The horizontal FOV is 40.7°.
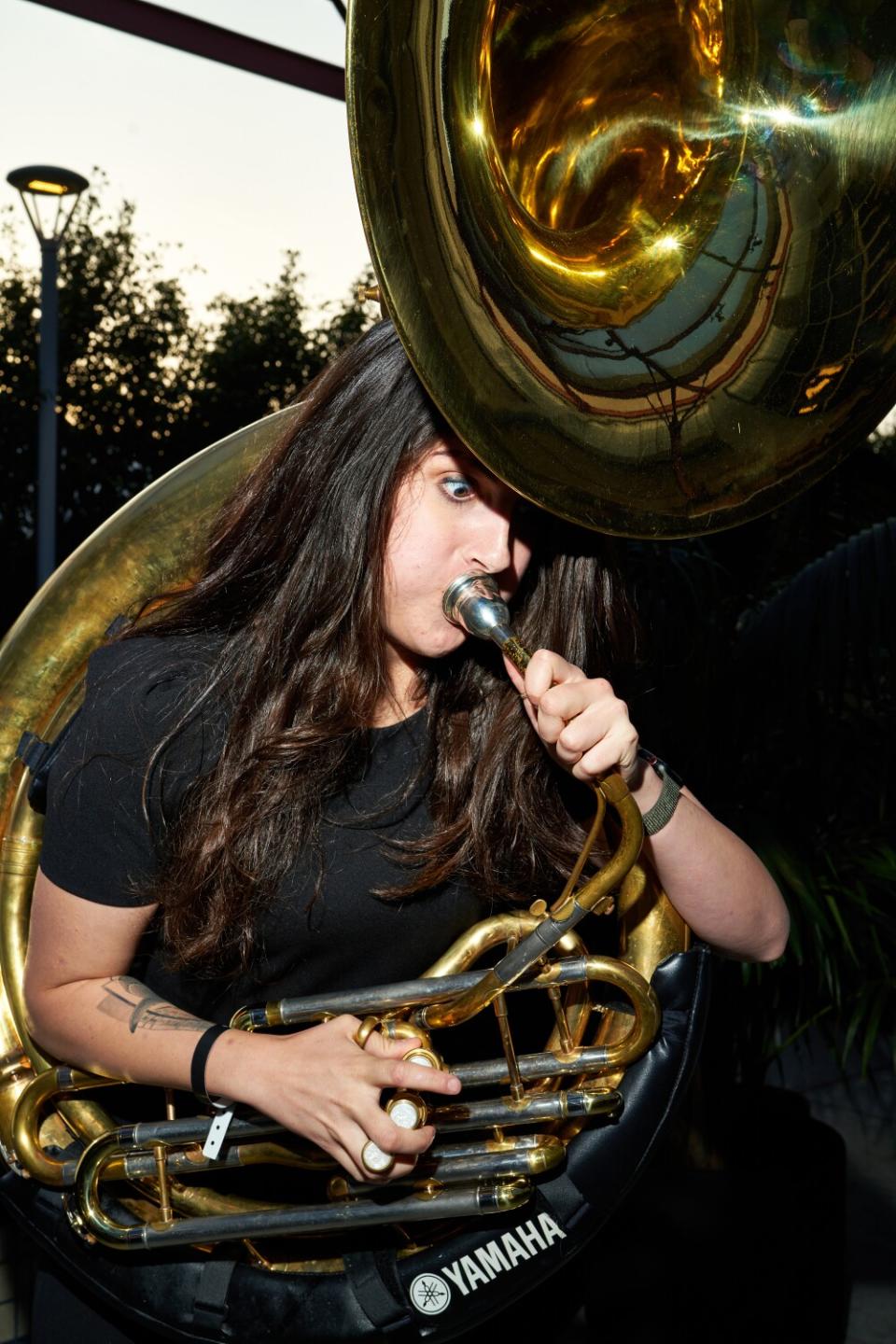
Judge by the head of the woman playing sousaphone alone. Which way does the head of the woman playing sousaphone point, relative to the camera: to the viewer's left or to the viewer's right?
to the viewer's right

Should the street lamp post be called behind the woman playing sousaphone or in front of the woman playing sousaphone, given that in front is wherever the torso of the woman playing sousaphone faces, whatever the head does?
behind

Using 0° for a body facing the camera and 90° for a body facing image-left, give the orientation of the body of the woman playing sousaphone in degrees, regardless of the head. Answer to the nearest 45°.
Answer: approximately 315°
